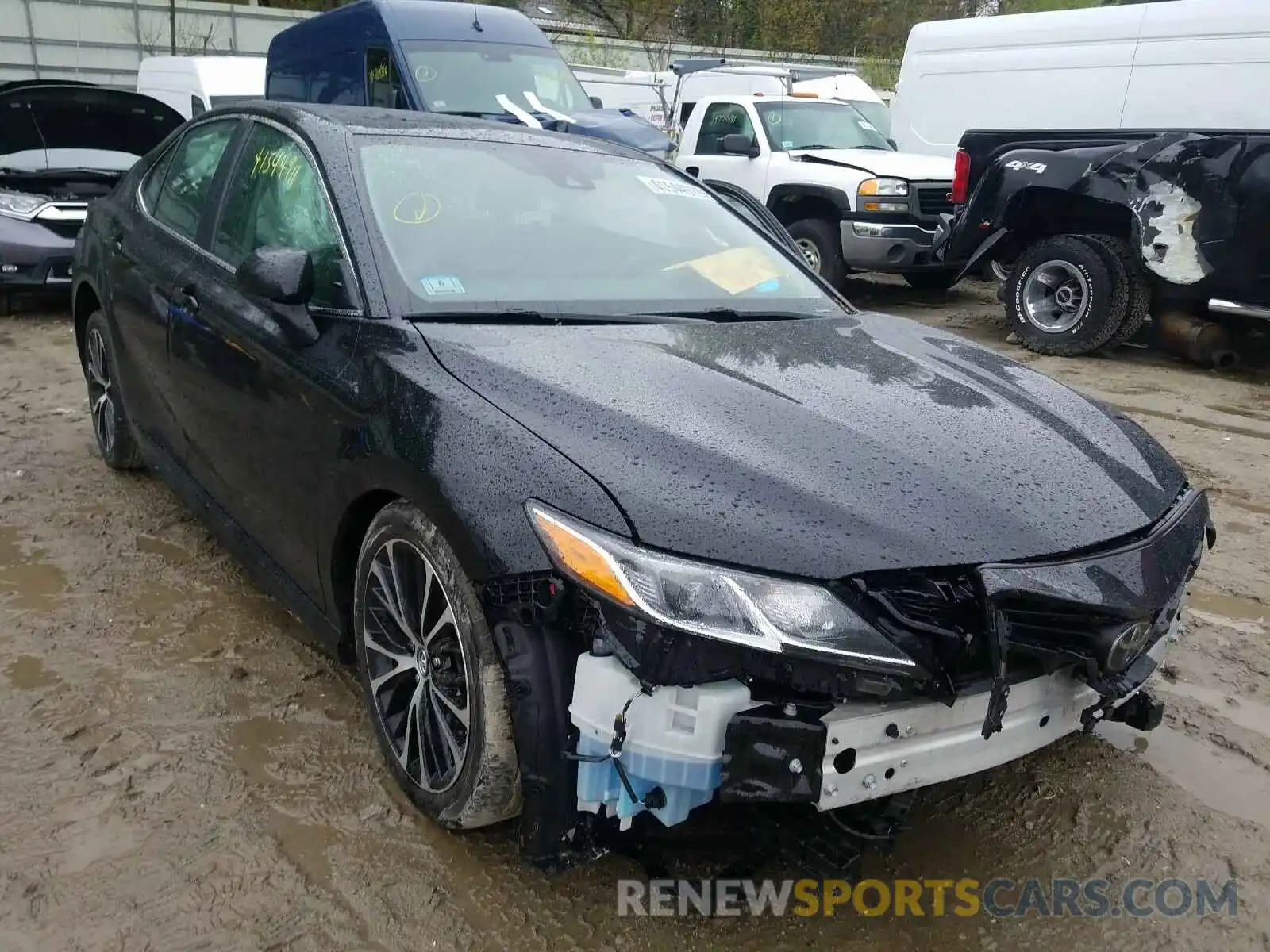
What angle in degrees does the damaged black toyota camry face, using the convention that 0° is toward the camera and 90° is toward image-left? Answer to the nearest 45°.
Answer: approximately 315°

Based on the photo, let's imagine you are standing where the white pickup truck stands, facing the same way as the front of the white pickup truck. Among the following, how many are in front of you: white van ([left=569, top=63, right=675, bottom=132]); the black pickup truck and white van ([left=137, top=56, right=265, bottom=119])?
1

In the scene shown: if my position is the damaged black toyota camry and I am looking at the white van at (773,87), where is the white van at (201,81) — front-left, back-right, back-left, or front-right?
front-left

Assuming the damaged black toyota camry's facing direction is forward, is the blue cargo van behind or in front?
behind

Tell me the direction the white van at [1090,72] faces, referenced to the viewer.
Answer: facing to the right of the viewer

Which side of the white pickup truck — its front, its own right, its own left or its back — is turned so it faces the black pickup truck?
front

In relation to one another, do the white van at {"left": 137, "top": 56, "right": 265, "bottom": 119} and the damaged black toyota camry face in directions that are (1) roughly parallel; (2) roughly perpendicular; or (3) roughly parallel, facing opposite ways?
roughly parallel

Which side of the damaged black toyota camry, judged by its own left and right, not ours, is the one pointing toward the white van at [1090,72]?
left

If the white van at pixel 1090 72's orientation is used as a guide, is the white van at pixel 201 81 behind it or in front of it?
behind

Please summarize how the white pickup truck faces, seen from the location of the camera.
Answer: facing the viewer and to the right of the viewer

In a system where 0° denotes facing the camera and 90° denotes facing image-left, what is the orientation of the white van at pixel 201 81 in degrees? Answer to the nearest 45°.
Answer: approximately 315°
